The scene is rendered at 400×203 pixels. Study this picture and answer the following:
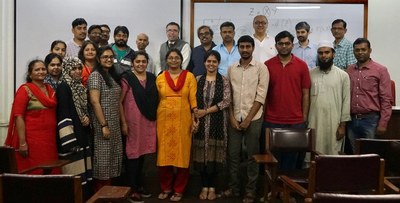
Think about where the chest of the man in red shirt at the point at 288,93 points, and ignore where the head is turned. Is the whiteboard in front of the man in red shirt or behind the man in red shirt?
behind

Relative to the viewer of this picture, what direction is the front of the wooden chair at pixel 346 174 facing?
facing away from the viewer and to the left of the viewer

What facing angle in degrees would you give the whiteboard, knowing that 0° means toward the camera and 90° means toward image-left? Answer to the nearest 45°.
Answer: approximately 0°

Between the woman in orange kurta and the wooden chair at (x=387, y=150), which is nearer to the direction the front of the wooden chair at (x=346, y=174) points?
the woman in orange kurta
